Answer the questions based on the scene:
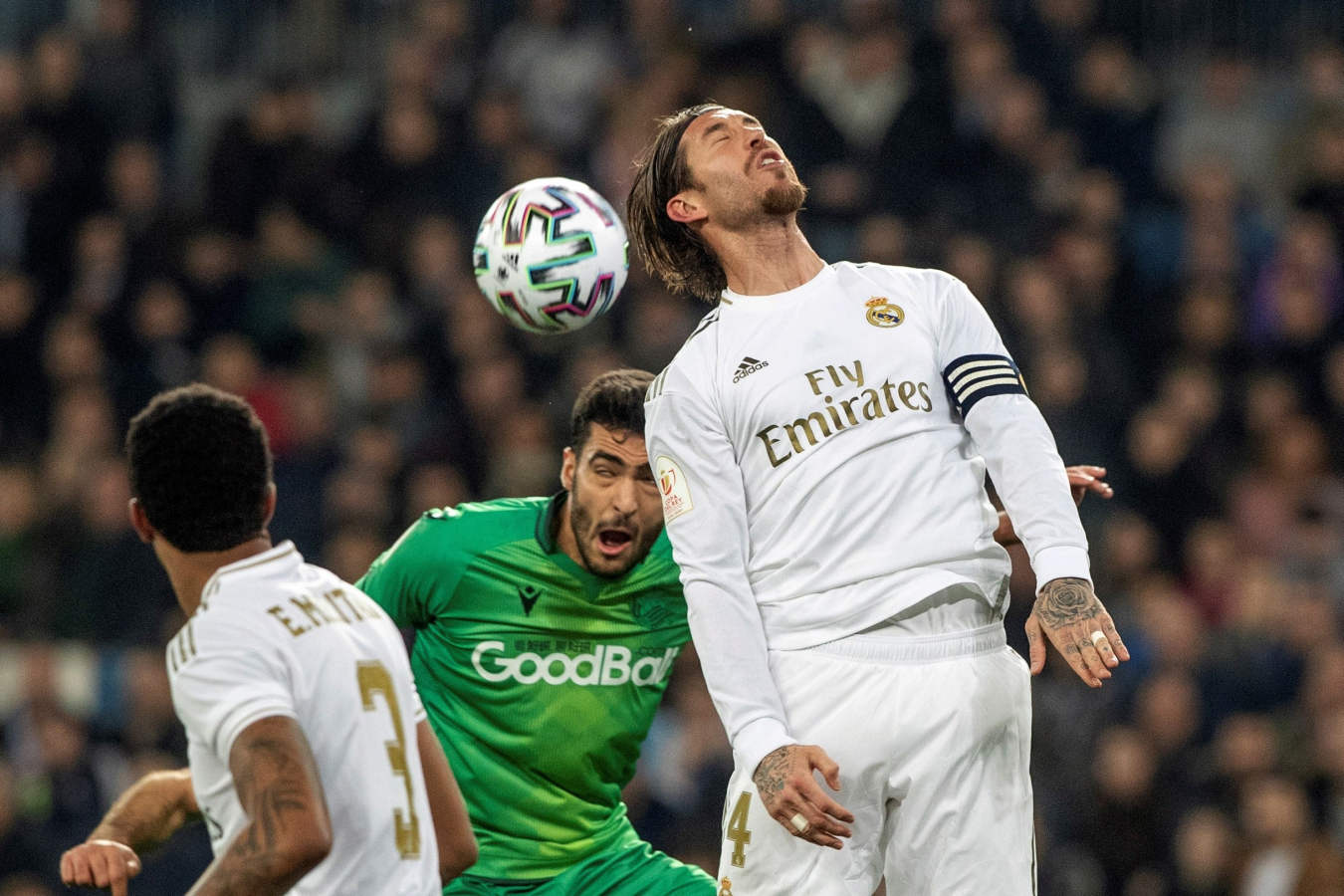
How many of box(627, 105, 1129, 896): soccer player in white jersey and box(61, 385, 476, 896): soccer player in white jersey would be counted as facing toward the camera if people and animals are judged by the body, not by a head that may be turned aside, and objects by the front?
1

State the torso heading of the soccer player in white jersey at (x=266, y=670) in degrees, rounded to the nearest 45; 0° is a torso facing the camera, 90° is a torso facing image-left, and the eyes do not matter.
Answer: approximately 135°

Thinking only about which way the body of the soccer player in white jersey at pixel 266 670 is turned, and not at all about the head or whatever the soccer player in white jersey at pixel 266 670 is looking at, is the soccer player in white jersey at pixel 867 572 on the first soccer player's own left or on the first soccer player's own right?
on the first soccer player's own right

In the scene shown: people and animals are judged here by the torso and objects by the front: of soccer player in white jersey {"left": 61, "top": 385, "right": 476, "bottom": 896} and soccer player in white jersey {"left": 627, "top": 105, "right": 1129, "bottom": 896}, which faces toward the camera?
soccer player in white jersey {"left": 627, "top": 105, "right": 1129, "bottom": 896}

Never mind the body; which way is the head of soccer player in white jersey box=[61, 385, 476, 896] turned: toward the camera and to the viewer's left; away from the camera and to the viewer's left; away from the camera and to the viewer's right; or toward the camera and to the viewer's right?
away from the camera and to the viewer's right

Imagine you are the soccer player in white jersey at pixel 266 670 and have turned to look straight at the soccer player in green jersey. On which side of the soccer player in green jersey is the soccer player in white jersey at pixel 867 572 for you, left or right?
right

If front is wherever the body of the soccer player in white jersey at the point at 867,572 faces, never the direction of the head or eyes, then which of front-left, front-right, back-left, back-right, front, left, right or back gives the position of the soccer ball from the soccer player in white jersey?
back-right

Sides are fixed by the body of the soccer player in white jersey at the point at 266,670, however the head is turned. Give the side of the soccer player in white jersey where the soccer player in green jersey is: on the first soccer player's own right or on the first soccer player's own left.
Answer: on the first soccer player's own right

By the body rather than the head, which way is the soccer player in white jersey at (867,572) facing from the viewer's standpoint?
toward the camera
